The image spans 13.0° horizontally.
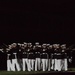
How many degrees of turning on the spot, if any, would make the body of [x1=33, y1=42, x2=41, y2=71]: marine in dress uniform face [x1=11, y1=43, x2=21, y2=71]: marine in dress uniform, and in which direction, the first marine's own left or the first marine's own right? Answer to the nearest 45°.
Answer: approximately 90° to the first marine's own right

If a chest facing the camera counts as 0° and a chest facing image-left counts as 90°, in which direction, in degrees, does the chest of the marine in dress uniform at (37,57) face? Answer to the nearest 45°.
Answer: approximately 0°

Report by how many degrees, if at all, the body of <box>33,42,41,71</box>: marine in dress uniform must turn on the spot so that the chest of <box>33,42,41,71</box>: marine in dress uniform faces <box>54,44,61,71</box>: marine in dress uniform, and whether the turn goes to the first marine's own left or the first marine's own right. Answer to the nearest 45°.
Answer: approximately 90° to the first marine's own left
